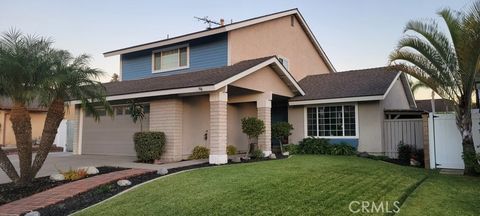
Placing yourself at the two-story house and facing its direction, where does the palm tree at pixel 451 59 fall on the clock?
The palm tree is roughly at 9 o'clock from the two-story house.

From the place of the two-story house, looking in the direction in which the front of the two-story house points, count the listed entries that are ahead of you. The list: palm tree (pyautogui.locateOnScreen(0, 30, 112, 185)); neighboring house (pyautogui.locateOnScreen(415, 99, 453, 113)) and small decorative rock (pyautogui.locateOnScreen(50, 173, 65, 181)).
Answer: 2

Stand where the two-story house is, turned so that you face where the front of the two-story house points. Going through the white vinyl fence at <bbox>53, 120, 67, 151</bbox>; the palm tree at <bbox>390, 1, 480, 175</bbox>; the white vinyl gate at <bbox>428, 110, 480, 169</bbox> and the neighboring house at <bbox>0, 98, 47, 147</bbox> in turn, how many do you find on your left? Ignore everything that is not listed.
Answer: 2

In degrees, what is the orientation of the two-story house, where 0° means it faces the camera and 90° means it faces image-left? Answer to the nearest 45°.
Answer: approximately 45°

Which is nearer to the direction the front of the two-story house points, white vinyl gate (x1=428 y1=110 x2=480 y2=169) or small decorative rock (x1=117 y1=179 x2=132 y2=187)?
the small decorative rock

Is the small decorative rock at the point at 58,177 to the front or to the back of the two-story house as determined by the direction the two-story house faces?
to the front

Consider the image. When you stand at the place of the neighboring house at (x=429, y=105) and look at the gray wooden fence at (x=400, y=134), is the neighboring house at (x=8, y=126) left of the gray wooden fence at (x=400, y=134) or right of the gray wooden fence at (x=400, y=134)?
right

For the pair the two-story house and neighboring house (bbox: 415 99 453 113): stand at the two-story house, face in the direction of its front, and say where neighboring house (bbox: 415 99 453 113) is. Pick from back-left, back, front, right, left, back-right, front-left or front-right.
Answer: back
